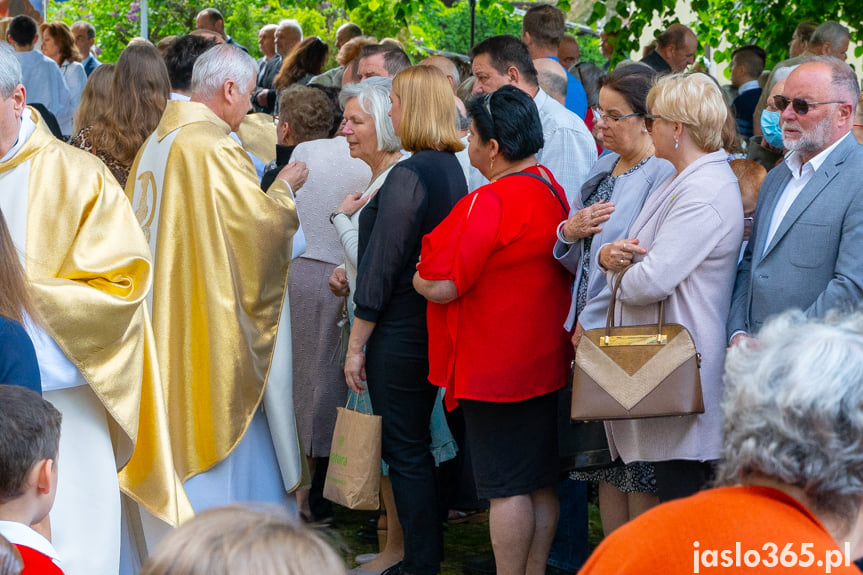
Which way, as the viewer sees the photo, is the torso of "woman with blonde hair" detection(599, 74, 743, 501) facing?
to the viewer's left

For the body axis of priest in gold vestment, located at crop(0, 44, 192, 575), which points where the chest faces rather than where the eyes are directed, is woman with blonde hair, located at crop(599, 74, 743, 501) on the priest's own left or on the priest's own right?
on the priest's own left

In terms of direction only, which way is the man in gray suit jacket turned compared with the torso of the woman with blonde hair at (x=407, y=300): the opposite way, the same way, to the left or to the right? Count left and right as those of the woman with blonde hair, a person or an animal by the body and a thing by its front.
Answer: to the left

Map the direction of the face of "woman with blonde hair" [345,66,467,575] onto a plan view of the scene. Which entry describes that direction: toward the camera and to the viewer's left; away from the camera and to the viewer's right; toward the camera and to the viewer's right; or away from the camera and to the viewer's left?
away from the camera and to the viewer's left

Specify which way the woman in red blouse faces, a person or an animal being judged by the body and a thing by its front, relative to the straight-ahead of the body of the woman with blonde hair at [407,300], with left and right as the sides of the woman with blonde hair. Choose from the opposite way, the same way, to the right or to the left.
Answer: the same way

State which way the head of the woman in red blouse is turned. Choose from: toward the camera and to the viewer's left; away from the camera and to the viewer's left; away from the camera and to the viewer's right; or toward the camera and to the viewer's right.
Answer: away from the camera and to the viewer's left

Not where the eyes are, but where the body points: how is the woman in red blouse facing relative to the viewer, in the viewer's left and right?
facing away from the viewer and to the left of the viewer

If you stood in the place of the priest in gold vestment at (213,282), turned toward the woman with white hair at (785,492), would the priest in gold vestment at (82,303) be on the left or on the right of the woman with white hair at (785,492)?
right

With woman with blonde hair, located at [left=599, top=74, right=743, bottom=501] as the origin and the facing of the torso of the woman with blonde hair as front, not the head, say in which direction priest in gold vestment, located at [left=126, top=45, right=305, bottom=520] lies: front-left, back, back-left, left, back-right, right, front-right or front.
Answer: front

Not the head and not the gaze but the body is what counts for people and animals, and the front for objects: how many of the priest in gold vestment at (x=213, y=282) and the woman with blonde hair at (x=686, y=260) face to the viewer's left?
1

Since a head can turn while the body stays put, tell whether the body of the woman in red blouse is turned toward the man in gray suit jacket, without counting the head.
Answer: no

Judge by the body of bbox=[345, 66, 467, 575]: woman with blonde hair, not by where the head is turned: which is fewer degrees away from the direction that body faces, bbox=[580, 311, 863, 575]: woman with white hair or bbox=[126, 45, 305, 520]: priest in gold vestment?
the priest in gold vestment

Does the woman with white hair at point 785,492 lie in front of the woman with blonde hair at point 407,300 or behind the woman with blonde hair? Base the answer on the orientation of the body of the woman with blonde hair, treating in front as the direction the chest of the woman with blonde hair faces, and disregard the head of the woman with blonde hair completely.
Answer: behind

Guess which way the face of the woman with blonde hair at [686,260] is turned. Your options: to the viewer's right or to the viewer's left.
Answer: to the viewer's left

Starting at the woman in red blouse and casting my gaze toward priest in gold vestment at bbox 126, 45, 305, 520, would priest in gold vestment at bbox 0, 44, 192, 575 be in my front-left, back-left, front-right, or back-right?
front-left
